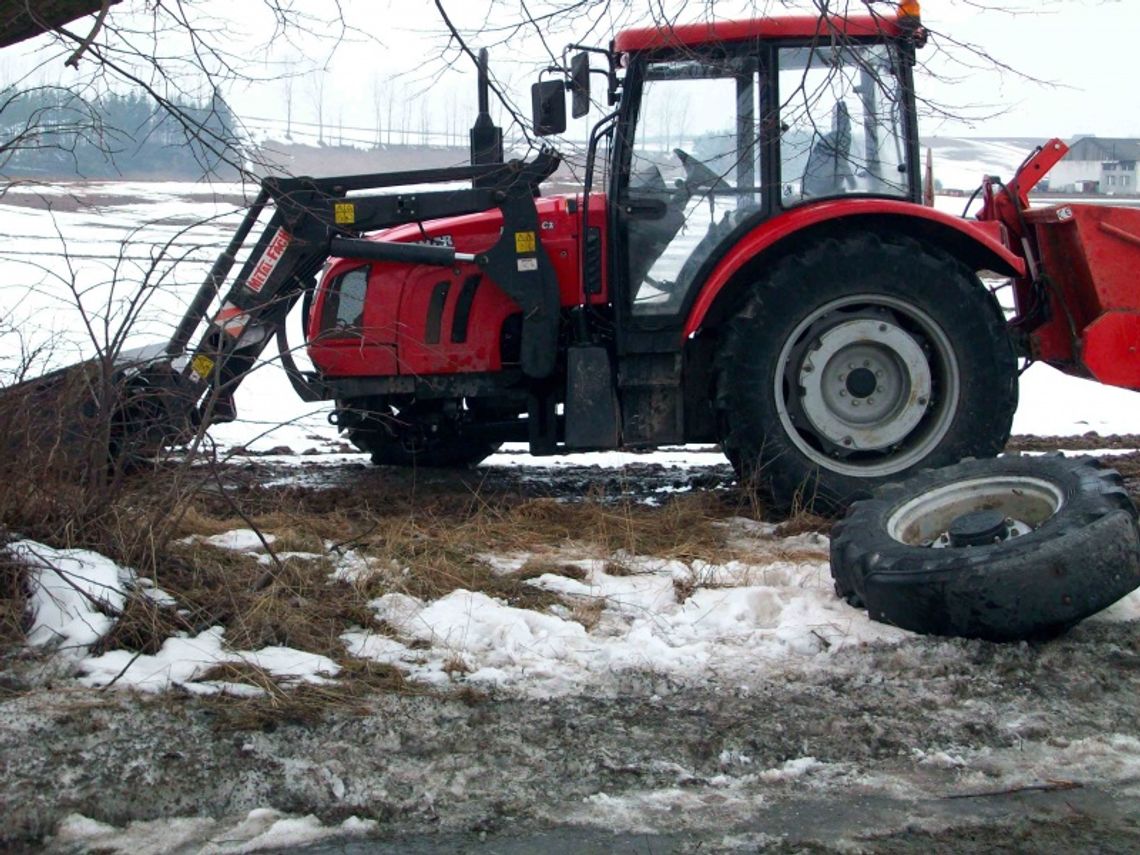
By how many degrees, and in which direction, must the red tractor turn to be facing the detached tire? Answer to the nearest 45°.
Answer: approximately 90° to its left

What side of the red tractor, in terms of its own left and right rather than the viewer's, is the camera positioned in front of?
left
